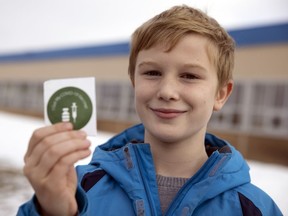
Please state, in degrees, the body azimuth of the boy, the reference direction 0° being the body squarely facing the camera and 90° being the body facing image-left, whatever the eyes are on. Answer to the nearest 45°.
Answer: approximately 0°
